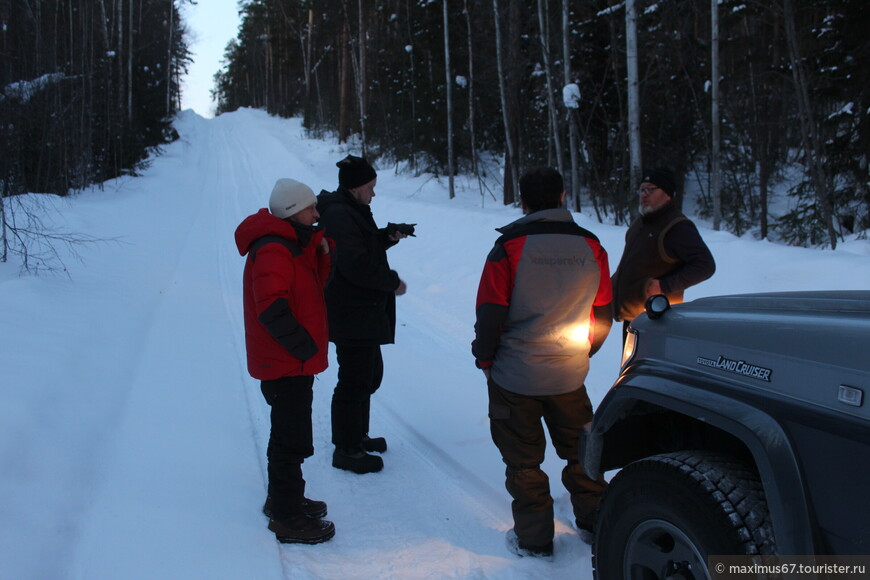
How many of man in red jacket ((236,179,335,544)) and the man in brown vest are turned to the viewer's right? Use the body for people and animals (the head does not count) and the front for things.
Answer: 1

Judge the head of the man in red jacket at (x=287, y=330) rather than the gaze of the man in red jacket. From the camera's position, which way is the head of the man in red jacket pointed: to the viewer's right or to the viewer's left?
to the viewer's right

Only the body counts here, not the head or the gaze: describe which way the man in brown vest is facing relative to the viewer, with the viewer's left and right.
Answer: facing the viewer and to the left of the viewer

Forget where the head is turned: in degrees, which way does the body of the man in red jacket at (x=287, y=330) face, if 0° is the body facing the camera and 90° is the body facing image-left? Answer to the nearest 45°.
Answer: approximately 270°
